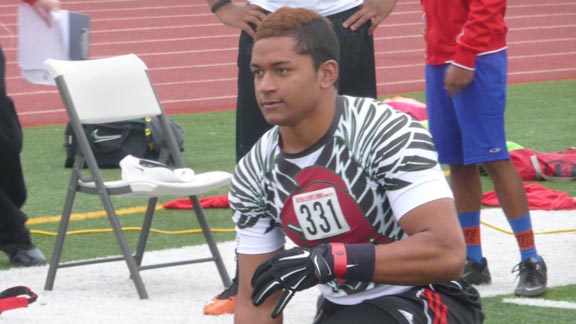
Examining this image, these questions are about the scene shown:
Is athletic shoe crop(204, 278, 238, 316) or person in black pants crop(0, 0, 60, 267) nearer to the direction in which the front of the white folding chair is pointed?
the athletic shoe

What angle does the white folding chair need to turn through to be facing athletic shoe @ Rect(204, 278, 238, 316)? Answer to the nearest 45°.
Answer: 0° — it already faces it

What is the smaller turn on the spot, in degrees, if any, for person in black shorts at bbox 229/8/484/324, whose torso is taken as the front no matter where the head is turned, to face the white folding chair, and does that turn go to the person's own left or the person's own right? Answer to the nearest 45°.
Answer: approximately 90° to the person's own right

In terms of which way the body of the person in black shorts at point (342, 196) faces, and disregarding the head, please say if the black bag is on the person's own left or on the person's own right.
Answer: on the person's own right

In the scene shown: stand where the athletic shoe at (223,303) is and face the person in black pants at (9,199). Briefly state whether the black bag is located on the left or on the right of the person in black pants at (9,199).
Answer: right

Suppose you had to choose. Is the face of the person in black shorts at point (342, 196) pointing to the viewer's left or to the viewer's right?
to the viewer's left

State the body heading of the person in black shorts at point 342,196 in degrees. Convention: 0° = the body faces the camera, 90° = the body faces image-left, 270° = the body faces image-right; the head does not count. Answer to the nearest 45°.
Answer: approximately 45°

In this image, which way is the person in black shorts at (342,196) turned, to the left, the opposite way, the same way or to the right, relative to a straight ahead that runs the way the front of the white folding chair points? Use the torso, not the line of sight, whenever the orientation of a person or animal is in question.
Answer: to the right
